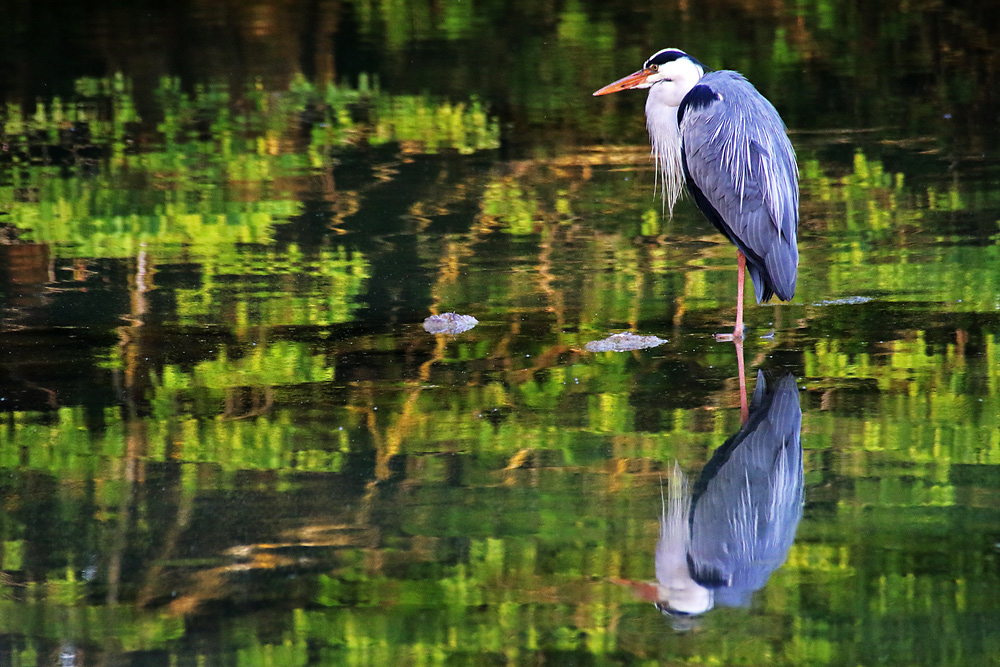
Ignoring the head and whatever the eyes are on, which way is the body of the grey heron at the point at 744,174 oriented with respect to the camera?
to the viewer's left

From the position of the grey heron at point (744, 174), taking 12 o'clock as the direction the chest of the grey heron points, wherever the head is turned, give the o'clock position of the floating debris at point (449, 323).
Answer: The floating debris is roughly at 12 o'clock from the grey heron.

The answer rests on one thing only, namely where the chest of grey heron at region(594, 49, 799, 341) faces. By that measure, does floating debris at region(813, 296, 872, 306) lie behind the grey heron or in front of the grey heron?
behind
